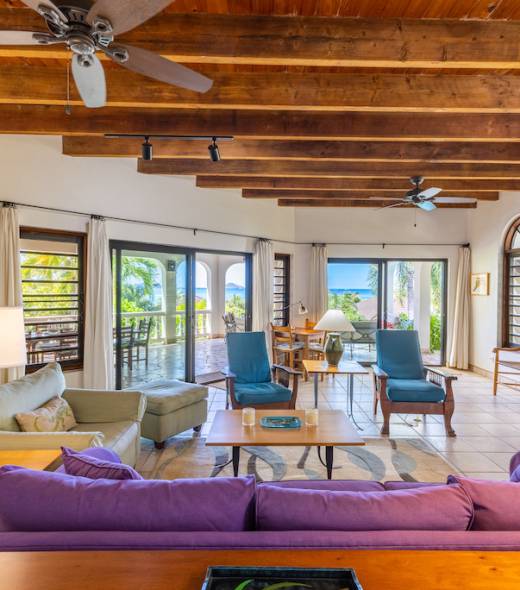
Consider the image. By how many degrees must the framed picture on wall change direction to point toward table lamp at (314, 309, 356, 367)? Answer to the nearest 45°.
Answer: approximately 45° to its left

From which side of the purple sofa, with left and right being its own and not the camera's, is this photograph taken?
back

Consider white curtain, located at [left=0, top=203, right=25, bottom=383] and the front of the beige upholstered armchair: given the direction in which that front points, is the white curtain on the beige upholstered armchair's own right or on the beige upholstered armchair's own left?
on the beige upholstered armchair's own left

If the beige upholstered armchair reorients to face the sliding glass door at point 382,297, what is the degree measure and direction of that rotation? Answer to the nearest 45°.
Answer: approximately 45° to its left

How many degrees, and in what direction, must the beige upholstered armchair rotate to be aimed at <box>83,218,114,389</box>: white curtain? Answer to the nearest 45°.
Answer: approximately 90° to its left

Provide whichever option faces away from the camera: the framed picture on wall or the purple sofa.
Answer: the purple sofa

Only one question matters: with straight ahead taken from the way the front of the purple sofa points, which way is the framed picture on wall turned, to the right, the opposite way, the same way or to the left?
to the left

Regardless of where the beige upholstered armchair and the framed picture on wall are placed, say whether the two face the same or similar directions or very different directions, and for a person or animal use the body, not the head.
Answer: very different directions

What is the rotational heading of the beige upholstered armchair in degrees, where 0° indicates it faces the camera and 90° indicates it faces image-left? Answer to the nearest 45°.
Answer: approximately 270°
